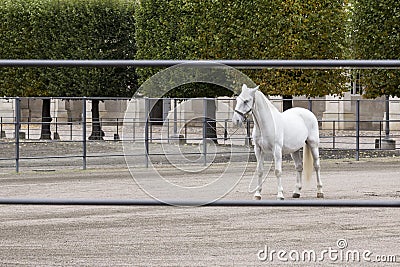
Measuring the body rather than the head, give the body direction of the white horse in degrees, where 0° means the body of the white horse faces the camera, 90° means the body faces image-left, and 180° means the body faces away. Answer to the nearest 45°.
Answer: approximately 45°
